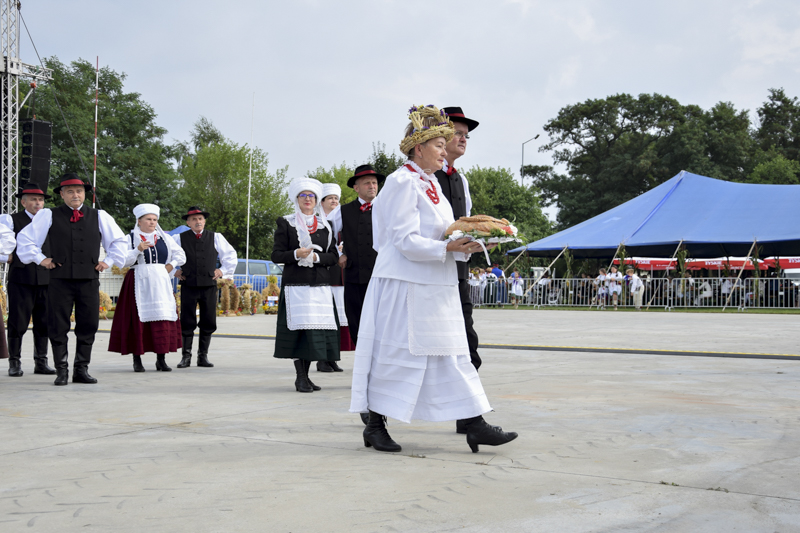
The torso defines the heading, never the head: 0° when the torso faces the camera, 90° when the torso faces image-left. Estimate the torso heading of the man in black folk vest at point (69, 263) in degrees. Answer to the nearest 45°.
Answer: approximately 0°

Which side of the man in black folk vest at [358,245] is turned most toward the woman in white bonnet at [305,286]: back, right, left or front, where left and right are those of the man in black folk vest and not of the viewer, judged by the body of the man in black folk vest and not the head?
right

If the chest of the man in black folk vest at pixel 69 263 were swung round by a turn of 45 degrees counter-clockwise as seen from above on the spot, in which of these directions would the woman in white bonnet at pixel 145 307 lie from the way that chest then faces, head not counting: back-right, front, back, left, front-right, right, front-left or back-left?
left

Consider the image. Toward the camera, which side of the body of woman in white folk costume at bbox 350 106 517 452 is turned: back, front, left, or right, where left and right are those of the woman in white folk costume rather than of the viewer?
right

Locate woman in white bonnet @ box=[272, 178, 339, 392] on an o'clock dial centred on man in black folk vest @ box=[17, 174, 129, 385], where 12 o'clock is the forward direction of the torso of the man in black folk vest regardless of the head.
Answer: The woman in white bonnet is roughly at 10 o'clock from the man in black folk vest.

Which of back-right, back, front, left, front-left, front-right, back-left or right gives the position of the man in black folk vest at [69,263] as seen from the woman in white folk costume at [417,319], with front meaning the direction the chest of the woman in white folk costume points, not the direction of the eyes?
back-left

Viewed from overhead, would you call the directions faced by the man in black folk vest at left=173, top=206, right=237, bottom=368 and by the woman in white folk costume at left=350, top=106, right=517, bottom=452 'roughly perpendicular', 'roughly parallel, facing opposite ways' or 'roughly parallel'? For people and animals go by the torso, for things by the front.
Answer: roughly perpendicular

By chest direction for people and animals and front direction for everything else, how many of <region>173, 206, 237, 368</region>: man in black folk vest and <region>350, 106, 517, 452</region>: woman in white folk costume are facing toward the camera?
1

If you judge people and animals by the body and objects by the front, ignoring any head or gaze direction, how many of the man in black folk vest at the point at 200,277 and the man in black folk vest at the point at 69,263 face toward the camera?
2

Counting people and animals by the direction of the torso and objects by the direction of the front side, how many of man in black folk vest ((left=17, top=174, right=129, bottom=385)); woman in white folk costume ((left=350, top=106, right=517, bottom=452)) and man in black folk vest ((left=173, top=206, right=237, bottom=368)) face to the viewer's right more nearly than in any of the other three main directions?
1

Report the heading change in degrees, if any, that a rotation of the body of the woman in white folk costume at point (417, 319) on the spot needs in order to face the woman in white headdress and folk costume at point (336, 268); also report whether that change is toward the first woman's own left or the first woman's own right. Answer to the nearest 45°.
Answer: approximately 90° to the first woman's own left
